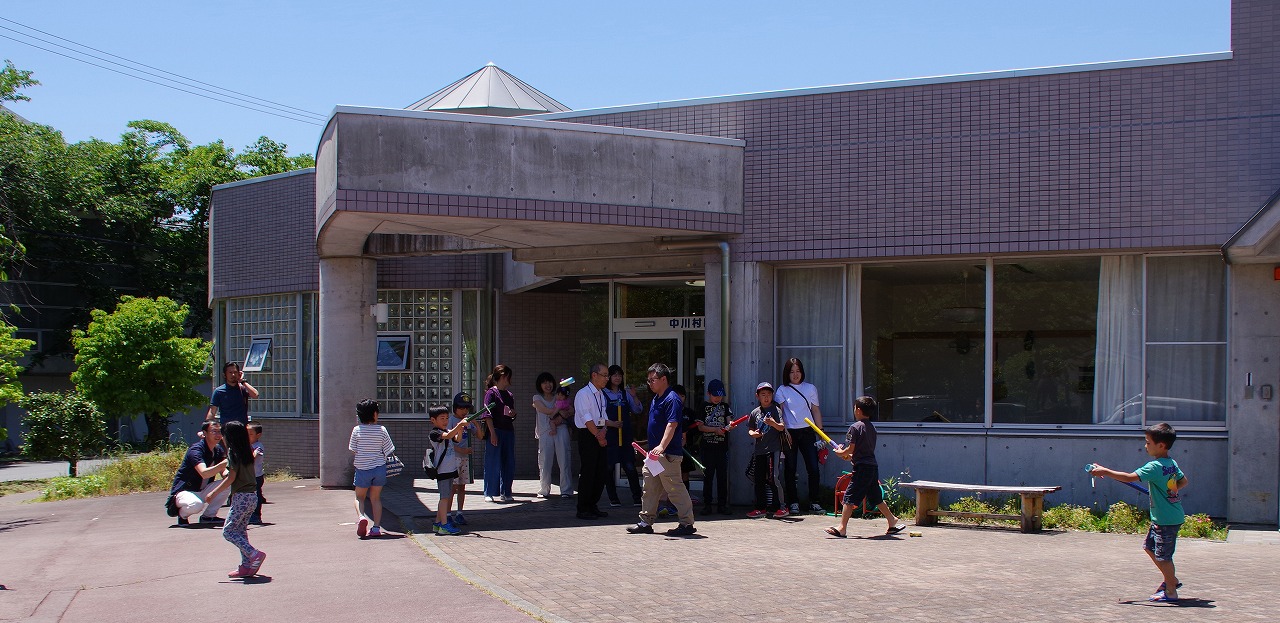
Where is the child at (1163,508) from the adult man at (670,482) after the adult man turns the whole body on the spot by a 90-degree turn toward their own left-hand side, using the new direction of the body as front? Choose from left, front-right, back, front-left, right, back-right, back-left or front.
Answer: front-left

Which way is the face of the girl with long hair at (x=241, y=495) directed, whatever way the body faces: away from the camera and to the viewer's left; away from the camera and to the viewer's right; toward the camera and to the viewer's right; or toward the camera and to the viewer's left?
away from the camera and to the viewer's left

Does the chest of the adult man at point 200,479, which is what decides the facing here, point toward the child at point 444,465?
yes

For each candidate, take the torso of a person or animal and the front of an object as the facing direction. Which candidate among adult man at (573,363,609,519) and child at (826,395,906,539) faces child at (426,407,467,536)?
child at (826,395,906,539)

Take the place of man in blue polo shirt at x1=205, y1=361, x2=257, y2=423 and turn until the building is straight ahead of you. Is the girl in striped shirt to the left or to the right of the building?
right

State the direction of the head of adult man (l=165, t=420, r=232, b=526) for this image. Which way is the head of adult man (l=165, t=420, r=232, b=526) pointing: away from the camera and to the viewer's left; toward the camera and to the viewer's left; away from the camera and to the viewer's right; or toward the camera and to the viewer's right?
toward the camera and to the viewer's right

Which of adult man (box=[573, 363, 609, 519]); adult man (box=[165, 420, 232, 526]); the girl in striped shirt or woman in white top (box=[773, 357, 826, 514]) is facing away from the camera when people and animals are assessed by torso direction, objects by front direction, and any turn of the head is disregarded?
the girl in striped shirt

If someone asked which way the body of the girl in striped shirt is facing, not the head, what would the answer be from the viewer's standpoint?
away from the camera

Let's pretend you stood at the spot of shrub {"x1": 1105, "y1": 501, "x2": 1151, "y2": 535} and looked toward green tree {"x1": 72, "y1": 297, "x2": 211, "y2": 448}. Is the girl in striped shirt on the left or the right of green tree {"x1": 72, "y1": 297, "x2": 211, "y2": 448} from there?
left

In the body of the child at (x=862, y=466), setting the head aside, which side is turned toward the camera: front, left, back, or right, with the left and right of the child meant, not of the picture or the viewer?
left

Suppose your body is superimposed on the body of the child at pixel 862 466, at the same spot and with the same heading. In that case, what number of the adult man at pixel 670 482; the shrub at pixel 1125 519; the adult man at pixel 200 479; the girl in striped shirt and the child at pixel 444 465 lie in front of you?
4
